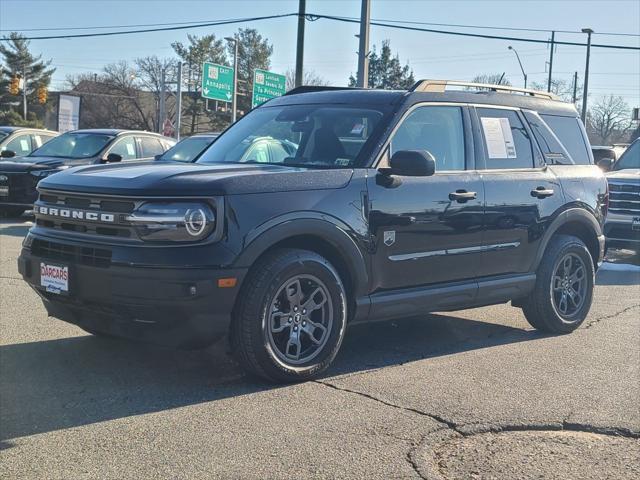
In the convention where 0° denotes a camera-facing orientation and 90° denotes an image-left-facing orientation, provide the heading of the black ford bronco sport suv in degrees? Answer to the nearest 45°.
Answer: approximately 45°

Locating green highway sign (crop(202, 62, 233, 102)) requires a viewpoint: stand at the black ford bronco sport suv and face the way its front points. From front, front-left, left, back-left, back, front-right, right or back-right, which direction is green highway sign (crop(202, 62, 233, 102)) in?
back-right

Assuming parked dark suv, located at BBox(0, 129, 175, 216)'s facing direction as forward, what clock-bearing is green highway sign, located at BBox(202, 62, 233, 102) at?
The green highway sign is roughly at 5 o'clock from the parked dark suv.

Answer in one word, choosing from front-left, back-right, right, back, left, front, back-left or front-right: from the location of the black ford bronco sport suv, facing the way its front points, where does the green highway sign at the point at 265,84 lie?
back-right

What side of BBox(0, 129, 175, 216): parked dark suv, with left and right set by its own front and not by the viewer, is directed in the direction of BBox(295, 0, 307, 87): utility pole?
back

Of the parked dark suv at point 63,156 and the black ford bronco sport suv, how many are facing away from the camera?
0
